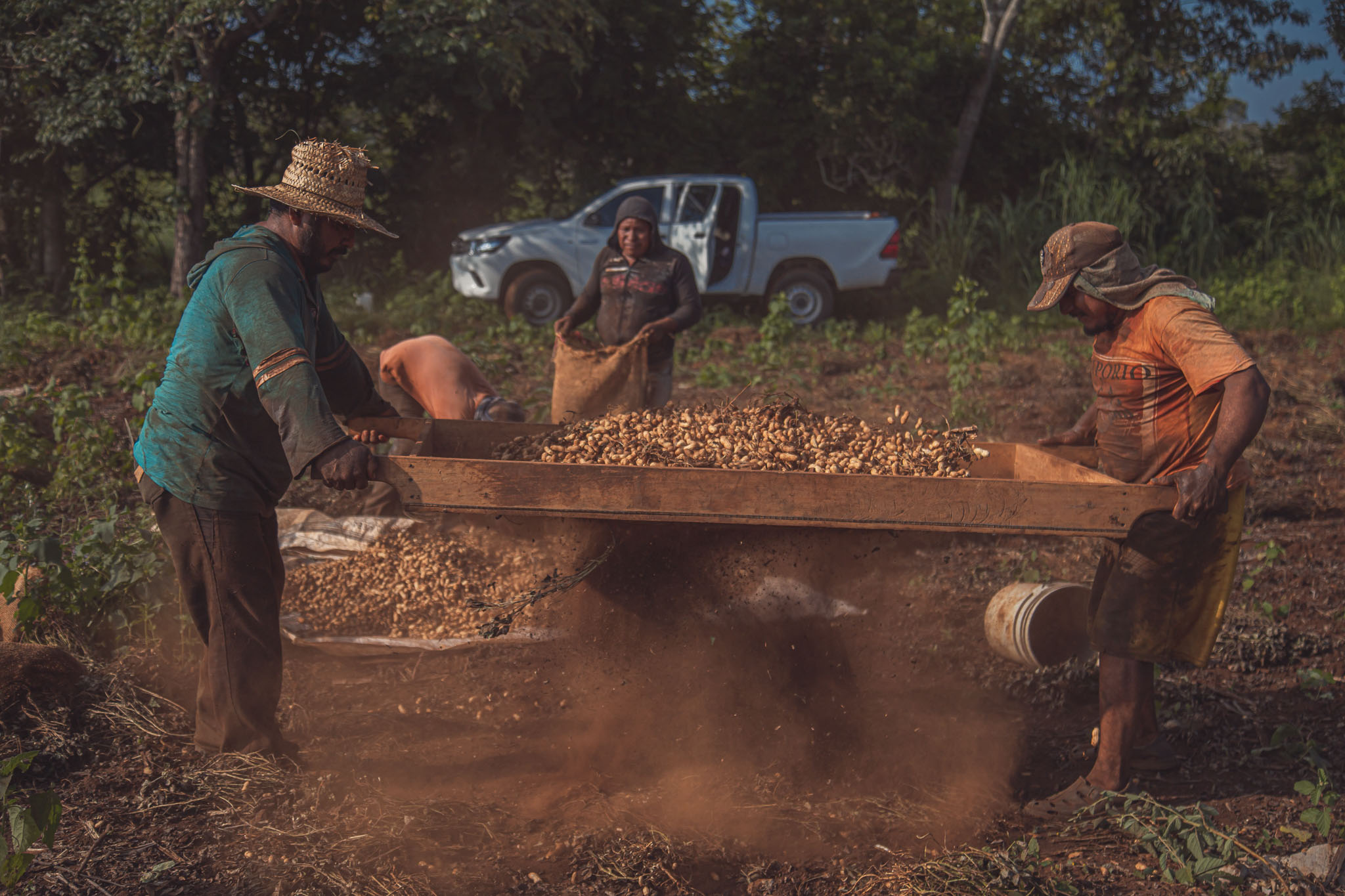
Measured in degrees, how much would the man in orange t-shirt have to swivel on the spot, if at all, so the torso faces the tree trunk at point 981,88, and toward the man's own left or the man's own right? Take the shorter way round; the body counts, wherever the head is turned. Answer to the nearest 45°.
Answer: approximately 135° to the man's own right

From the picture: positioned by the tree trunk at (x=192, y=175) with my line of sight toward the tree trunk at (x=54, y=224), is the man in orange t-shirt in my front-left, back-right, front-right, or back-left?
back-left

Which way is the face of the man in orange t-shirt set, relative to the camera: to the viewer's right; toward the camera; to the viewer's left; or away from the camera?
to the viewer's left

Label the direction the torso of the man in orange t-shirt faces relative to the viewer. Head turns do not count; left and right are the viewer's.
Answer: facing the viewer and to the left of the viewer

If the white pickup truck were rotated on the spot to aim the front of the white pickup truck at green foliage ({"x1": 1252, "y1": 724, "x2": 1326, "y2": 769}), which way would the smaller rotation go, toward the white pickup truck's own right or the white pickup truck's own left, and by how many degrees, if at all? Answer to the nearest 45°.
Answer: approximately 90° to the white pickup truck's own left

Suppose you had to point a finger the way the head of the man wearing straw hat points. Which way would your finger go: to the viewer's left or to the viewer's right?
to the viewer's right

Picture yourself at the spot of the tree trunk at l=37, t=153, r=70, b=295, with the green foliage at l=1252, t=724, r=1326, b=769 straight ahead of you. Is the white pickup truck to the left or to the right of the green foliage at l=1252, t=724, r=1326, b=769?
left

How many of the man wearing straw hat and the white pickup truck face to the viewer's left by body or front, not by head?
1

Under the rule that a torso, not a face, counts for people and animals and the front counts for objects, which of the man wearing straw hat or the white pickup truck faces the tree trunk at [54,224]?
the white pickup truck

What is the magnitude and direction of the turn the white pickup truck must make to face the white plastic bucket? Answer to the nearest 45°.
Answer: approximately 90° to its left

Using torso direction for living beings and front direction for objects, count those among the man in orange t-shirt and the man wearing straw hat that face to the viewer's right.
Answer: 1

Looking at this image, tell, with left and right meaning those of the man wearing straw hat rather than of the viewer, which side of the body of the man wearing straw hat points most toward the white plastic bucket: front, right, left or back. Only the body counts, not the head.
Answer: front

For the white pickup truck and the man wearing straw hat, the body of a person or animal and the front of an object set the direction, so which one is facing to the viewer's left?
the white pickup truck

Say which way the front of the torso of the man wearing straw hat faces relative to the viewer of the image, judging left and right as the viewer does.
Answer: facing to the right of the viewer

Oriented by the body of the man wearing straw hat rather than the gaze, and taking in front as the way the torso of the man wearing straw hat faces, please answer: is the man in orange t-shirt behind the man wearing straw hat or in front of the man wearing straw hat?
in front

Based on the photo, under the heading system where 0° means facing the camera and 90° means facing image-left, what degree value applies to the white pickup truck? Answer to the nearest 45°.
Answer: approximately 90°

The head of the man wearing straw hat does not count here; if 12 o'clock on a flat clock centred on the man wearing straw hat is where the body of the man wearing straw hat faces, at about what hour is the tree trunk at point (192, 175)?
The tree trunk is roughly at 9 o'clock from the man wearing straw hat.
